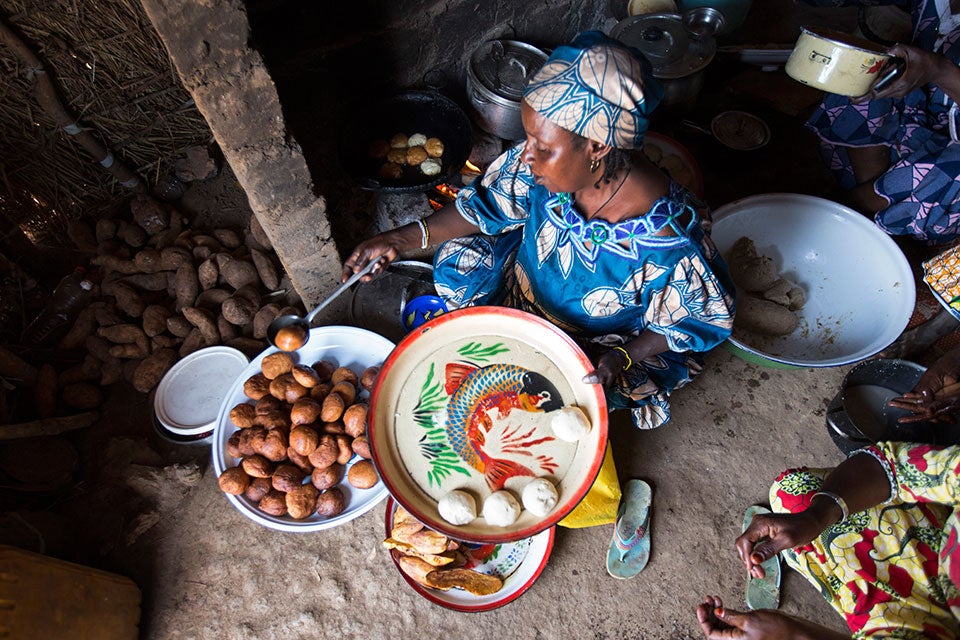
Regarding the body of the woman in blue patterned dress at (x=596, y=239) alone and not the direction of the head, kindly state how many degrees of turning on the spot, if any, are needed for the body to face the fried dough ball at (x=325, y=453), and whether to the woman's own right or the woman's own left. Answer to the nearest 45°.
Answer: approximately 45° to the woman's own right

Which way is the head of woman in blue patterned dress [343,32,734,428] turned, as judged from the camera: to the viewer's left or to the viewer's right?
to the viewer's left

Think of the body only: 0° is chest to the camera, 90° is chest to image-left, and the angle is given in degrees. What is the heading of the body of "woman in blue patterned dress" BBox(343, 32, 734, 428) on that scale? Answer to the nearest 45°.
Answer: approximately 45°

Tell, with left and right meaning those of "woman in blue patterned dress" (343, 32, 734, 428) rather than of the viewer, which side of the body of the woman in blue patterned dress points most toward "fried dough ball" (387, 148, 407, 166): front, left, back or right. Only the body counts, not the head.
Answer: right

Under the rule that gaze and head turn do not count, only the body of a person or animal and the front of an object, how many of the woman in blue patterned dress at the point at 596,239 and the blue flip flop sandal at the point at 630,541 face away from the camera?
0

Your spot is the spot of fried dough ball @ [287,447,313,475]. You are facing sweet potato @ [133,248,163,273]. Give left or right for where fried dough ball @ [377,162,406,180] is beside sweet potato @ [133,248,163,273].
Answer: right

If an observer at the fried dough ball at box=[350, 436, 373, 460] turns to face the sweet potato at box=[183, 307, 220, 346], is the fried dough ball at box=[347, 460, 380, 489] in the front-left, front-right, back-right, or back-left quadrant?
back-left

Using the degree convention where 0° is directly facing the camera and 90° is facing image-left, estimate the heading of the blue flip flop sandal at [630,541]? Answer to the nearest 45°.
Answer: approximately 0°

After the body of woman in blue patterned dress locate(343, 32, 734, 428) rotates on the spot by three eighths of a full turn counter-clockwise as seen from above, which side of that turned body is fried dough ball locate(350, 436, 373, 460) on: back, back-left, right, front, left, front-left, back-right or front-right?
back

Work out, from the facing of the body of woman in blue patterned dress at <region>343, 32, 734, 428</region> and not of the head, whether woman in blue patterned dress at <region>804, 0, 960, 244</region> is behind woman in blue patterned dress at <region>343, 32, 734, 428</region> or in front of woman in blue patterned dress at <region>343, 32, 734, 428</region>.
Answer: behind

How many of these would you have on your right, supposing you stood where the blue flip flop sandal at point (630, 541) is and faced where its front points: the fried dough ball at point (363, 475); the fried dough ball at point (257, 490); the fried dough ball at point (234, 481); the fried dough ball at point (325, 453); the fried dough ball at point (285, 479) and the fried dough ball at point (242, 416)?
6

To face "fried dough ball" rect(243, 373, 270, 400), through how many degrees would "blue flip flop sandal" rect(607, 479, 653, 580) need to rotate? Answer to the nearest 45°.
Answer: approximately 90° to its right
